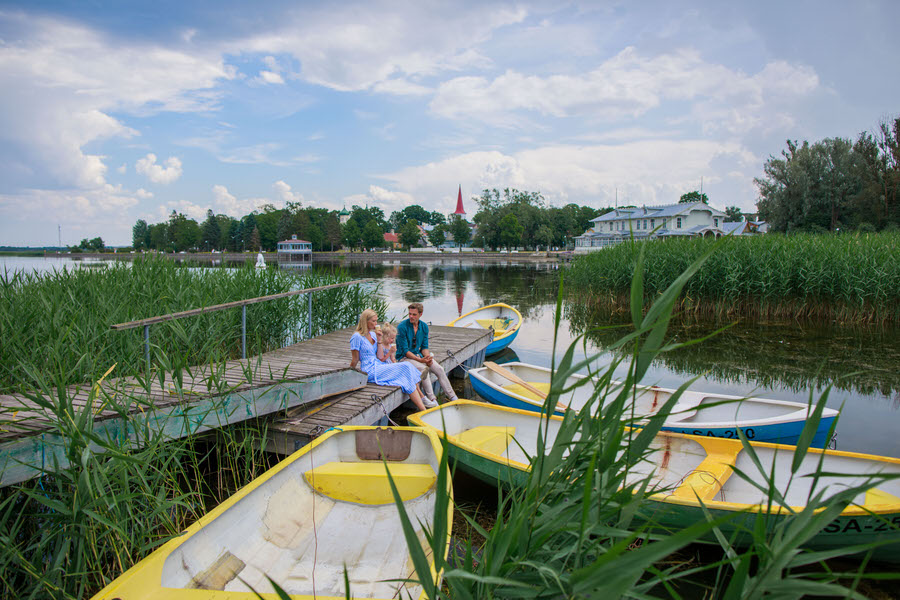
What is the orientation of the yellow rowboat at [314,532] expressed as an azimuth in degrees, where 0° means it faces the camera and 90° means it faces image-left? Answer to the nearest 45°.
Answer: approximately 45°

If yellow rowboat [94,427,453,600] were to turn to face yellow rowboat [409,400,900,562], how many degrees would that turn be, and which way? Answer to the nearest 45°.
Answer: approximately 135° to its left

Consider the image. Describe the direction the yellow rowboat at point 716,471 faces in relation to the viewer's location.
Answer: facing away from the viewer and to the left of the viewer

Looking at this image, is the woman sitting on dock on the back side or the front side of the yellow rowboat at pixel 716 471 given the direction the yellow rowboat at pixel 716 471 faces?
on the front side

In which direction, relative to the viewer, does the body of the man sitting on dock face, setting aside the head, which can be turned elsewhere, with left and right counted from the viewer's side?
facing the viewer and to the right of the viewer

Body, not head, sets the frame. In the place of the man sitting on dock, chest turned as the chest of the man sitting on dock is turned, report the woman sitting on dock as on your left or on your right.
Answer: on your right

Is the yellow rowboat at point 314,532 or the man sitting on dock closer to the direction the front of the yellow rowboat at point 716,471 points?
the man sitting on dock

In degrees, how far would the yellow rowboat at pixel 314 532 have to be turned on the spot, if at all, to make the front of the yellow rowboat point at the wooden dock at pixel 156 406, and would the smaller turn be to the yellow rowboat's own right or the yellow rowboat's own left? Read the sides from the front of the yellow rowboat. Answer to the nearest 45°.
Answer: approximately 90° to the yellow rowboat's own right
